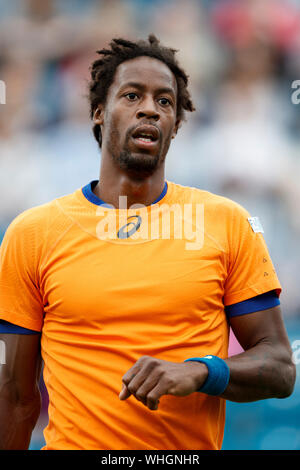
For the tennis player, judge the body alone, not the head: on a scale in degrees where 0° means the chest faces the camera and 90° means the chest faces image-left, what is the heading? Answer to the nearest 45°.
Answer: approximately 0°
